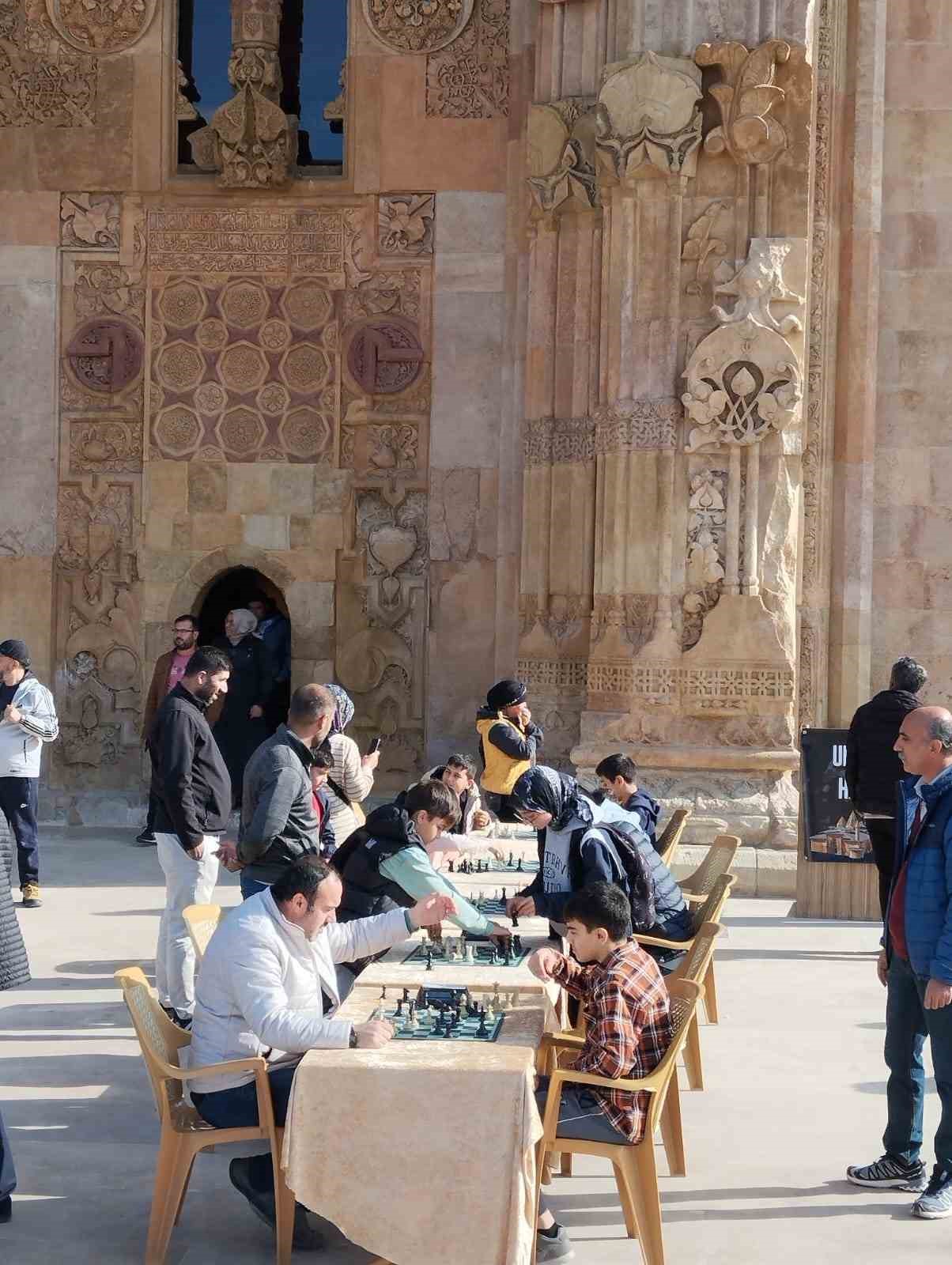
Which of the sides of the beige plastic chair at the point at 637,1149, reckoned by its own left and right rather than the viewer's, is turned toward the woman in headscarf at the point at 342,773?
right

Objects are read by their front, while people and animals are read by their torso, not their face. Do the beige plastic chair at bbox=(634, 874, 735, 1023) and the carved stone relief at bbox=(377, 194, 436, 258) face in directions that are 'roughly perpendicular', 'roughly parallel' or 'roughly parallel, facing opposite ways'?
roughly perpendicular

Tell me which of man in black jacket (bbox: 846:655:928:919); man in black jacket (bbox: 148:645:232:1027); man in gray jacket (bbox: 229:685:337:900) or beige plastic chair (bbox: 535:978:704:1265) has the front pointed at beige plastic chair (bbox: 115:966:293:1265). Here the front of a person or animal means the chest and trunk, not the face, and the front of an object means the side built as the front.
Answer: beige plastic chair (bbox: 535:978:704:1265)

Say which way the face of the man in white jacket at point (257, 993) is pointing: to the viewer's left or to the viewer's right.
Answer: to the viewer's right

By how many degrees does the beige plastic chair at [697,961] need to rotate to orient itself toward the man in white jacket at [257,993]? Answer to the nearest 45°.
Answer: approximately 45° to its left

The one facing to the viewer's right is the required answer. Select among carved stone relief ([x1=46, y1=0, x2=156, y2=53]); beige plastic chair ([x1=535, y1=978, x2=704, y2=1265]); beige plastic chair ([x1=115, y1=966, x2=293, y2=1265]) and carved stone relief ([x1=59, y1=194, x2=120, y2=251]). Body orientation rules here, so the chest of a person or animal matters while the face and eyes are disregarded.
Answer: beige plastic chair ([x1=115, y1=966, x2=293, y2=1265])

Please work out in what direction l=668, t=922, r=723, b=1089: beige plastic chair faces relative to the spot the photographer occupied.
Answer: facing to the left of the viewer

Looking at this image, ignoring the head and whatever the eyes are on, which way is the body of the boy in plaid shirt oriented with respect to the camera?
to the viewer's left

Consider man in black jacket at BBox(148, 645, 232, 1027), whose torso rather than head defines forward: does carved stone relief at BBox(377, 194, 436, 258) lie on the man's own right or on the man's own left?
on the man's own left

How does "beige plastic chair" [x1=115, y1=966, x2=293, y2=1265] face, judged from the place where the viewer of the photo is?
facing to the right of the viewer

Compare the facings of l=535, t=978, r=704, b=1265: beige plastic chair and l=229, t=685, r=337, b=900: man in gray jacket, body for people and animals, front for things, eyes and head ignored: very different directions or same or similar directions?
very different directions

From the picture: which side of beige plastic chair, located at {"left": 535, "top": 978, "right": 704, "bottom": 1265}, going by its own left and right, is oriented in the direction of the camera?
left

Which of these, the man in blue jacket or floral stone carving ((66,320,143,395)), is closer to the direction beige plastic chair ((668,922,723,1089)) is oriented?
the floral stone carving

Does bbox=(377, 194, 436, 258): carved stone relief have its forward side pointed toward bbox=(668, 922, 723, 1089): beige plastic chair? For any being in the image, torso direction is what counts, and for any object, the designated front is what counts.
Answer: yes

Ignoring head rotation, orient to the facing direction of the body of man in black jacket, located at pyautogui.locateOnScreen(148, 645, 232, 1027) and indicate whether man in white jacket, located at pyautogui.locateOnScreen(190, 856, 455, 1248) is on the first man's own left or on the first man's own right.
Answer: on the first man's own right

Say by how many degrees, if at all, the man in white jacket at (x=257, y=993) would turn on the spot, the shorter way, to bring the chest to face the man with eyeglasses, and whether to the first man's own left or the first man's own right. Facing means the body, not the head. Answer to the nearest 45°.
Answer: approximately 90° to the first man's own left
